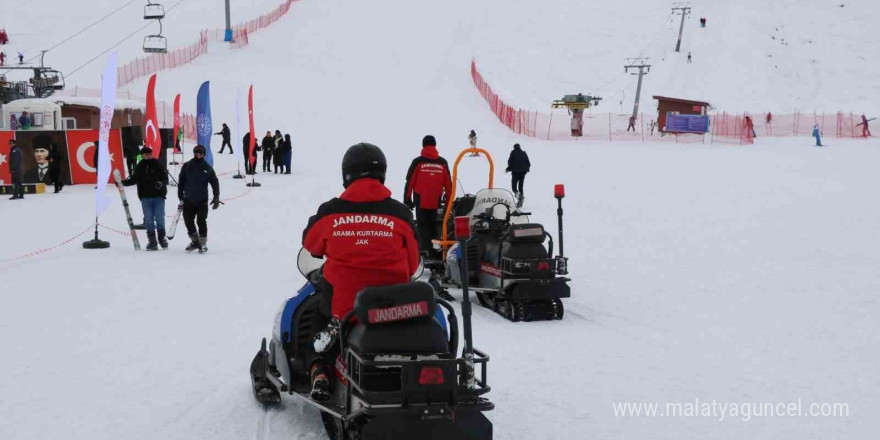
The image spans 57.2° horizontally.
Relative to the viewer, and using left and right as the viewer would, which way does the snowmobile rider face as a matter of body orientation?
facing away from the viewer

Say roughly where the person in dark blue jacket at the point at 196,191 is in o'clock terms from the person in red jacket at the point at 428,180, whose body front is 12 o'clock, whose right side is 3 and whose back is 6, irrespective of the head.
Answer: The person in dark blue jacket is roughly at 10 o'clock from the person in red jacket.

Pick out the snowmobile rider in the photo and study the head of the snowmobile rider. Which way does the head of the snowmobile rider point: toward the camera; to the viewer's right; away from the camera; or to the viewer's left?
away from the camera

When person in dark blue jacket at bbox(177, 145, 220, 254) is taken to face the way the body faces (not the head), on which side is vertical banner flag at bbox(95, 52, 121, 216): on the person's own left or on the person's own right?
on the person's own right

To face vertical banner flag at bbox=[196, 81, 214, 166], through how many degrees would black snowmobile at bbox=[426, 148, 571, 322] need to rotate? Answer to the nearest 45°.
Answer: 0° — it already faces it

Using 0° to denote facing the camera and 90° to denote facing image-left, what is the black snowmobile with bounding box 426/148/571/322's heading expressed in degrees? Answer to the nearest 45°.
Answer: approximately 135°

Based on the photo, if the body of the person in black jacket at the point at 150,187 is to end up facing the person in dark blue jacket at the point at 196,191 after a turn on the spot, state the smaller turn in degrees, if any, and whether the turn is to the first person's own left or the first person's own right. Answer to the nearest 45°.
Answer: approximately 45° to the first person's own left

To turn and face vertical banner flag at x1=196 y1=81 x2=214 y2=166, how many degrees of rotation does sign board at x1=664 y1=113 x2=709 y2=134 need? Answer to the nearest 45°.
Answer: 0° — it already faces it

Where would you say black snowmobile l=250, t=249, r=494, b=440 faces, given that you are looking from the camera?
facing away from the viewer and to the left of the viewer

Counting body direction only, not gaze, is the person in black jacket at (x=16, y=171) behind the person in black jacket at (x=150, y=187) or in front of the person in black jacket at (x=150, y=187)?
behind
